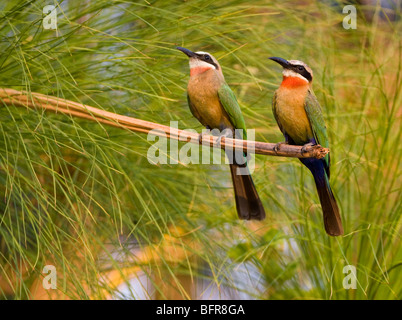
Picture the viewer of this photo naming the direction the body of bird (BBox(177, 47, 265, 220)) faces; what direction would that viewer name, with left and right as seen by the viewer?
facing the viewer and to the left of the viewer

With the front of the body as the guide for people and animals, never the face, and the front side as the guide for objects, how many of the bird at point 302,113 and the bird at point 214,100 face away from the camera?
0
